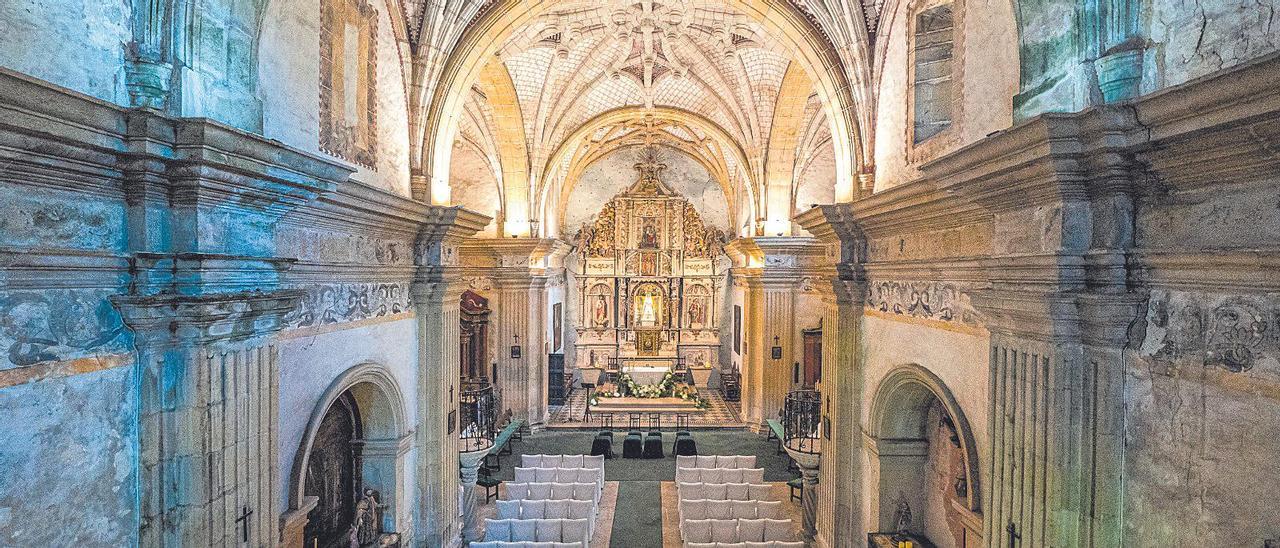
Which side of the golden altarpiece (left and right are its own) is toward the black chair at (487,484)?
front

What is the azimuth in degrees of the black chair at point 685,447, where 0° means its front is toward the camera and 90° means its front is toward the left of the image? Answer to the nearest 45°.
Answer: approximately 180°

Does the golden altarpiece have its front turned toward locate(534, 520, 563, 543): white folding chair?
yes

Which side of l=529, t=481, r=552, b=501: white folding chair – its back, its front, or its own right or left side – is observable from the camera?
back

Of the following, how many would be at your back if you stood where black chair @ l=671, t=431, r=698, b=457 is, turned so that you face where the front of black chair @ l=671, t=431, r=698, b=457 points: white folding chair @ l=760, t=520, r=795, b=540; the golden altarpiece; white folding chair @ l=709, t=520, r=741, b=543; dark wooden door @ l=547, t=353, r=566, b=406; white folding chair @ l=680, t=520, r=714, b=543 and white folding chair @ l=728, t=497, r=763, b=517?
4

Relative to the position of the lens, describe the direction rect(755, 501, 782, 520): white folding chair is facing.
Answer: facing away from the viewer

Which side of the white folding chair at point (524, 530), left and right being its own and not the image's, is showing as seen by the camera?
back

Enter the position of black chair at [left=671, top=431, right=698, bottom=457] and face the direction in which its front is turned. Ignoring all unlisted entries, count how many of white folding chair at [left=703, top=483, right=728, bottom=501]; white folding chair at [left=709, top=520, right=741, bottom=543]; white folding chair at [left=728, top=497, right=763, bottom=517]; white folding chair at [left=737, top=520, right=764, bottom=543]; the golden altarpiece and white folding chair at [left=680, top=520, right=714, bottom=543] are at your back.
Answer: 5

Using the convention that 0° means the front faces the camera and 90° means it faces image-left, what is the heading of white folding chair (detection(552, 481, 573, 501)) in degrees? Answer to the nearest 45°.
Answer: approximately 180°

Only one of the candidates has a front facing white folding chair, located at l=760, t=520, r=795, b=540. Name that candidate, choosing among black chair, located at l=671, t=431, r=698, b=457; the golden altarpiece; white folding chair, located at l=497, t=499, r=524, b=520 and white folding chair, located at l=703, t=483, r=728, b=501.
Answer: the golden altarpiece

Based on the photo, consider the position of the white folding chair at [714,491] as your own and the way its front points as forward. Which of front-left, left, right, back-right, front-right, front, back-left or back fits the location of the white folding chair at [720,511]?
back

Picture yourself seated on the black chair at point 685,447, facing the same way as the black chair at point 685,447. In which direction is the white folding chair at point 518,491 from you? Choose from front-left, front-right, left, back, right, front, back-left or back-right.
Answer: back-left

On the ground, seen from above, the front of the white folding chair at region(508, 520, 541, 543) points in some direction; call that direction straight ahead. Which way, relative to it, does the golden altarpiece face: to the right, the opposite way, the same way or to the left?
the opposite way

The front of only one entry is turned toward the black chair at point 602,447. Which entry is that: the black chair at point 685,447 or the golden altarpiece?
the golden altarpiece
